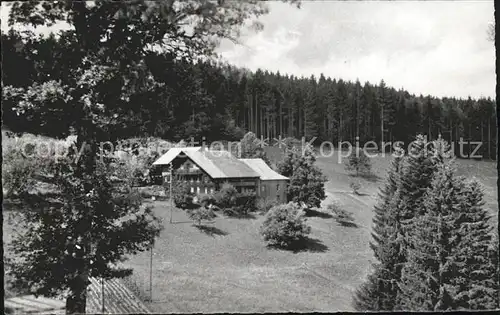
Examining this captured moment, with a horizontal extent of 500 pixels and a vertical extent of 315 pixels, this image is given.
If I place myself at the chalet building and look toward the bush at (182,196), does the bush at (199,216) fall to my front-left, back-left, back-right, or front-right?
front-left

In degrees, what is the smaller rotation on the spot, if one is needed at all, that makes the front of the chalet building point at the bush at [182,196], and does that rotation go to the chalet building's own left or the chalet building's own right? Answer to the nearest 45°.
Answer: approximately 45° to the chalet building's own right

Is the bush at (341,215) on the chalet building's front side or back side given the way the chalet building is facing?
on the back side

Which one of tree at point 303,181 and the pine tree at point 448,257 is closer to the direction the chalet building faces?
the pine tree

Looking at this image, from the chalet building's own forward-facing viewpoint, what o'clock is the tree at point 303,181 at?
The tree is roughly at 6 o'clock from the chalet building.

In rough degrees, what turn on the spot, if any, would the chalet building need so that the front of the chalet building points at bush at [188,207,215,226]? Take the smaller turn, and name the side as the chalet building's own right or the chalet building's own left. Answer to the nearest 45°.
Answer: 0° — it already faces it

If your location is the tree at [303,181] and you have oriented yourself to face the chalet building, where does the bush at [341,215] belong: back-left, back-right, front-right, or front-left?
back-left

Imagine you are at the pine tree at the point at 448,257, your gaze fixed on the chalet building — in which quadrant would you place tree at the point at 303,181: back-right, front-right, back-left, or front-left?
front-right

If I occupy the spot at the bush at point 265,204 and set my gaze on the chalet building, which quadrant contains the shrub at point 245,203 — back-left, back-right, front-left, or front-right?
front-left

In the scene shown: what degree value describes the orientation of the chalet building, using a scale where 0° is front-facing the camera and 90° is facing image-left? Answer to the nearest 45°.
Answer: approximately 45°
